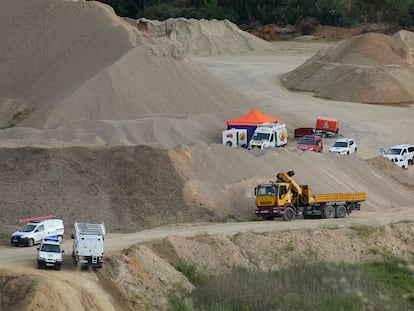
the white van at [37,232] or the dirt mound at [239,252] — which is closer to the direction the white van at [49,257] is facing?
the dirt mound

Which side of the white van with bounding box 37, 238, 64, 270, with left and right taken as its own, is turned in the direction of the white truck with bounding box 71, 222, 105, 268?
left

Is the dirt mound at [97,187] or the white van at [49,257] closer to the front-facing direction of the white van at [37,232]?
the white van

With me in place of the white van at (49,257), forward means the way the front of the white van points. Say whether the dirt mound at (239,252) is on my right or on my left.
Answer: on my left

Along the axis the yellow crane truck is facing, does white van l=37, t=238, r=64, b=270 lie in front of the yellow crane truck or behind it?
in front
